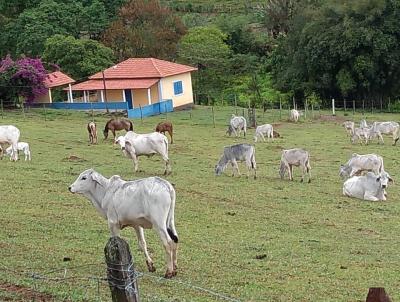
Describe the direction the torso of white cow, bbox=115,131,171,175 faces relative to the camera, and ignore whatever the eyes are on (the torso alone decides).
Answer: to the viewer's left

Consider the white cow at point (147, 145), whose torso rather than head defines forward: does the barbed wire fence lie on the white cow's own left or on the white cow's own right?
on the white cow's own left

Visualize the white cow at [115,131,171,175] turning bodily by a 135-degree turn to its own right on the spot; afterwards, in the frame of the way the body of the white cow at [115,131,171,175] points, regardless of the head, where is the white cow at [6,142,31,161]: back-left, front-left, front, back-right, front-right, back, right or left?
left

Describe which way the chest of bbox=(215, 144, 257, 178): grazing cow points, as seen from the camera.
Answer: to the viewer's left

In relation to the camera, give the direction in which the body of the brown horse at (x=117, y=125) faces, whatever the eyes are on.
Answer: to the viewer's left

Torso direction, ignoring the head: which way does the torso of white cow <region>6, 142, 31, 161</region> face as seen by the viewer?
to the viewer's left

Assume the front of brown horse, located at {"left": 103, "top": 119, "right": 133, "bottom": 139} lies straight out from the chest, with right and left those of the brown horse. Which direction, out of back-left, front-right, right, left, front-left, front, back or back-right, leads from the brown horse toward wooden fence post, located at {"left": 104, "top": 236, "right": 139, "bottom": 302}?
left

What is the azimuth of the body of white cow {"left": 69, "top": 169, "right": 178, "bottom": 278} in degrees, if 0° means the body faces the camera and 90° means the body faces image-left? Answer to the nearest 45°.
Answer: approximately 90°

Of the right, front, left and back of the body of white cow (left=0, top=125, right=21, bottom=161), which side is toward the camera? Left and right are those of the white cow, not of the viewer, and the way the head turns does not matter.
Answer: left

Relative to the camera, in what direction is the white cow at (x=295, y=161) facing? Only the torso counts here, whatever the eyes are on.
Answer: to the viewer's left

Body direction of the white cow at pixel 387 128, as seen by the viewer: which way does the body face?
to the viewer's left

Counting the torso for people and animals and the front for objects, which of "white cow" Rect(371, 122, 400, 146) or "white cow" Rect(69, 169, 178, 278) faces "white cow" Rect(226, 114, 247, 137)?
"white cow" Rect(371, 122, 400, 146)

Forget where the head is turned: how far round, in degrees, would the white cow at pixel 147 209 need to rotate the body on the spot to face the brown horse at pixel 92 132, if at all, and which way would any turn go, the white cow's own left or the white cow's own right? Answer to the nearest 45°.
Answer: approximately 90° to the white cow's own right

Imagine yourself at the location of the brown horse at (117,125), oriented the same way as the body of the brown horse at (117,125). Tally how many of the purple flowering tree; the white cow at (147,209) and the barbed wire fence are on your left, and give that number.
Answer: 2

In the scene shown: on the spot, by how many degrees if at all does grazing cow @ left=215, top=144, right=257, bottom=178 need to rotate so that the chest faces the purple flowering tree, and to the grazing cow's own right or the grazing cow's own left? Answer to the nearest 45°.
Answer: approximately 45° to the grazing cow's own right
